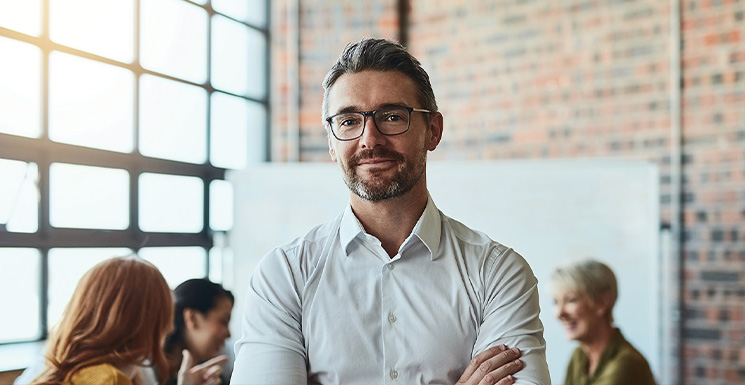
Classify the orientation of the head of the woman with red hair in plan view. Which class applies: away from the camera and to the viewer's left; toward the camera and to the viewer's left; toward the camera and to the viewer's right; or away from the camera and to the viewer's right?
away from the camera and to the viewer's right

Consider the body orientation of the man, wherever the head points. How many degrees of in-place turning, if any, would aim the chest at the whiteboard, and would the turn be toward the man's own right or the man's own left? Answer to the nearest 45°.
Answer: approximately 135° to the man's own left

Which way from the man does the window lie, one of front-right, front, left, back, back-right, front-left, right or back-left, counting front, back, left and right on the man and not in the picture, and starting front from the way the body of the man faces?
back-right

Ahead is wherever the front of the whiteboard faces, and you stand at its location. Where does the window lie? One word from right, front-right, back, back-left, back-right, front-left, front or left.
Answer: right

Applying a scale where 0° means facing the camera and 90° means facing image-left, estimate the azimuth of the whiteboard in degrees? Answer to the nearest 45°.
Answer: approximately 0°
